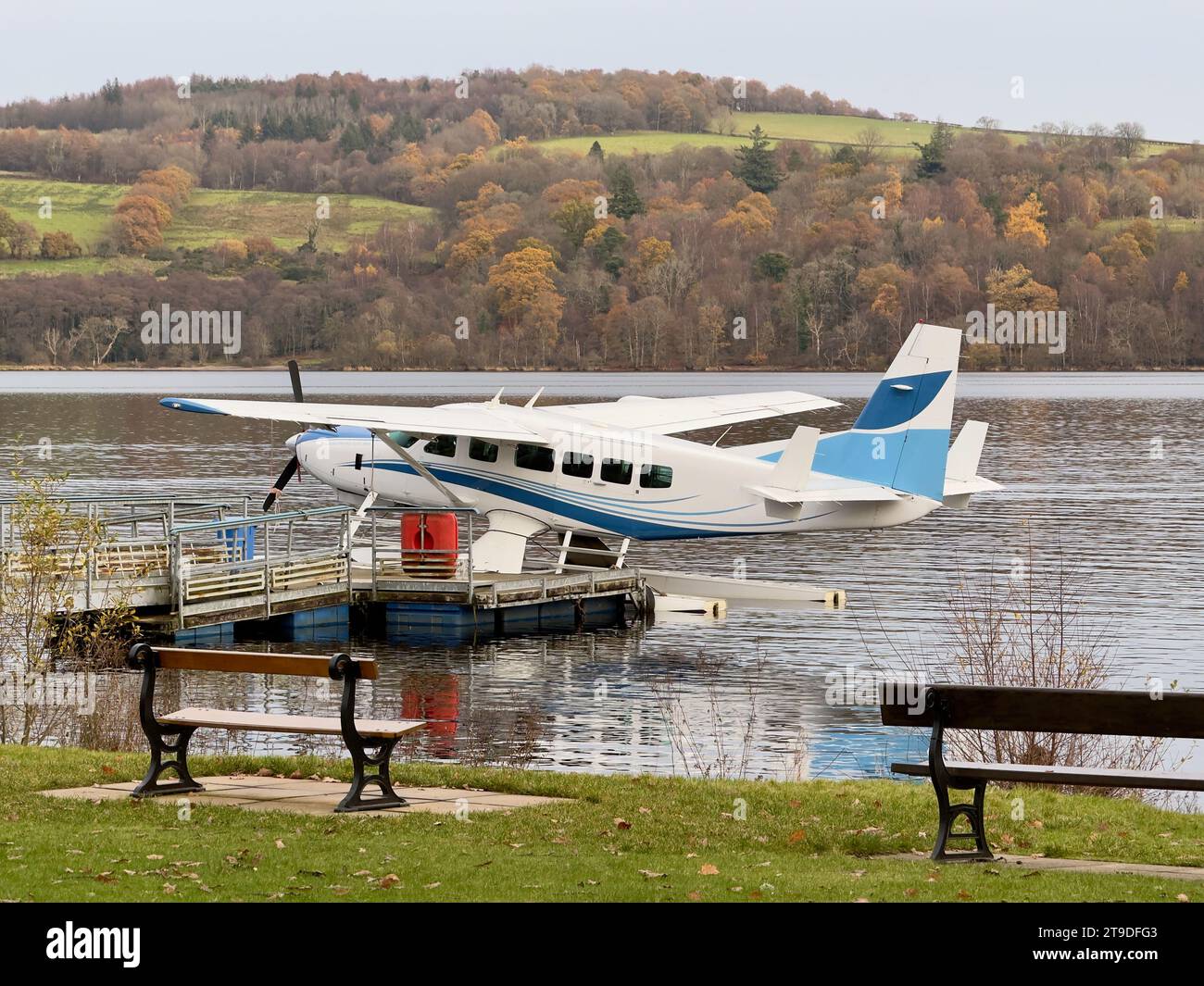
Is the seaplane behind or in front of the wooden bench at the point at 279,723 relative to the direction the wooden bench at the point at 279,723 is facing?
in front

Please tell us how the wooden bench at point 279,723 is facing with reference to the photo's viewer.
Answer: facing away from the viewer and to the right of the viewer

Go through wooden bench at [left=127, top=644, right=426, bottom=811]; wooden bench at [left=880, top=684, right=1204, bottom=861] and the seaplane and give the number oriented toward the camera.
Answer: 0

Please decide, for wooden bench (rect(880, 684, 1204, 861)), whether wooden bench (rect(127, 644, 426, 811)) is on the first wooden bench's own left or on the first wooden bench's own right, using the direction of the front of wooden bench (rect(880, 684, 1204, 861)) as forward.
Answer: on the first wooden bench's own left

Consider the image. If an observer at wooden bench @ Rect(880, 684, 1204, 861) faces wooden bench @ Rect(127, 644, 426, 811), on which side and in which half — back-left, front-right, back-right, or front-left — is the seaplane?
front-right

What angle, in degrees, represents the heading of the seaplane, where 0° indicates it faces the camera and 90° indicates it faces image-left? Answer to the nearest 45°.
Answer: approximately 135°

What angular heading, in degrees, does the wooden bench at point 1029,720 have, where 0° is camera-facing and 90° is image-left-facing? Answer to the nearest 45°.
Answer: approximately 225°

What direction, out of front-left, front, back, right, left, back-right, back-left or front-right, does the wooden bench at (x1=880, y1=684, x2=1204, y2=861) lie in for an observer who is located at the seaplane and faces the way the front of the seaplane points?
back-left

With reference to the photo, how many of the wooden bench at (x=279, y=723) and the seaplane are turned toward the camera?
0

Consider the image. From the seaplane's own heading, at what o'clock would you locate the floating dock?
The floating dock is roughly at 10 o'clock from the seaplane.

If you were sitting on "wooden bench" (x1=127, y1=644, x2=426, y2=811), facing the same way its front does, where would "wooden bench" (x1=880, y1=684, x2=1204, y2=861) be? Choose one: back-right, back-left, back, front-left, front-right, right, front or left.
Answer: right

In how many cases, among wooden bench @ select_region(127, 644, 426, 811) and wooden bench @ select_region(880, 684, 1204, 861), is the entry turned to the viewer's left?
0

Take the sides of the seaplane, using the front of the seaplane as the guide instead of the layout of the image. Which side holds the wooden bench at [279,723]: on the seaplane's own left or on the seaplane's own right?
on the seaplane's own left

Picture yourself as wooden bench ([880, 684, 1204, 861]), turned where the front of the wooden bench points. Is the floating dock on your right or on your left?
on your left

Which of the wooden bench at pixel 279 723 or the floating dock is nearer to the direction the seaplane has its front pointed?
the floating dock

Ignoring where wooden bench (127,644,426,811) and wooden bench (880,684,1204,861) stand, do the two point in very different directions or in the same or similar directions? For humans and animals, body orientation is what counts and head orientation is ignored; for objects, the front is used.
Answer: same or similar directions

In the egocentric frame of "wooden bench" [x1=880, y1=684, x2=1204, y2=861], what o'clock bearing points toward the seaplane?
The seaplane is roughly at 10 o'clock from the wooden bench.
